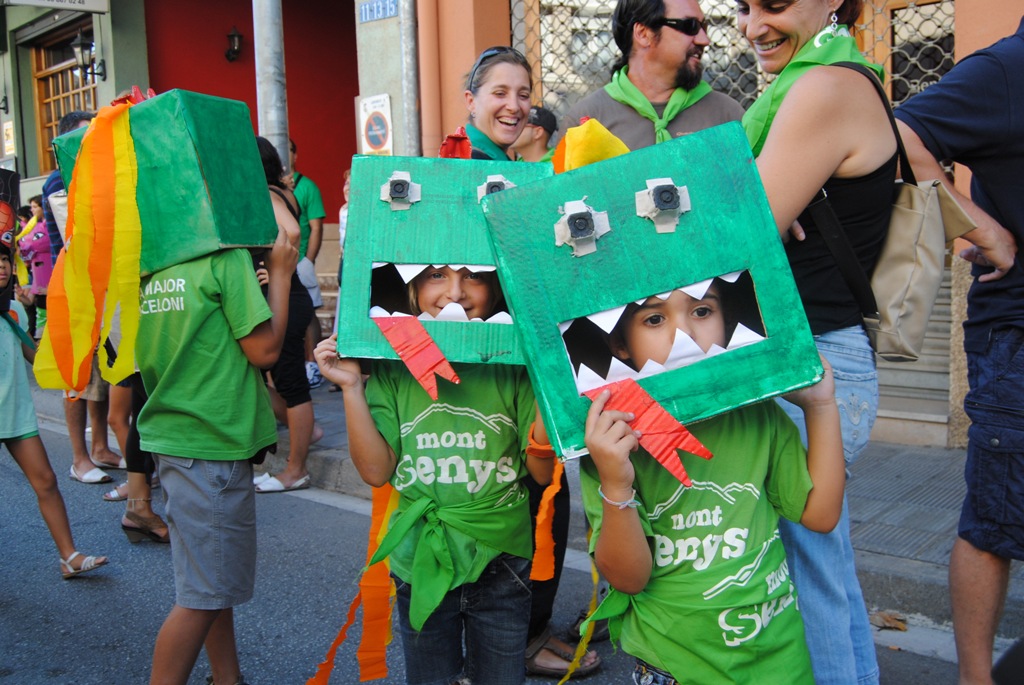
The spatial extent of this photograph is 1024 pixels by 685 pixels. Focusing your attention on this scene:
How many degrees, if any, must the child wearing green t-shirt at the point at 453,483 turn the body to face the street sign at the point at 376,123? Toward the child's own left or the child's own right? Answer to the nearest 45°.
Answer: approximately 180°

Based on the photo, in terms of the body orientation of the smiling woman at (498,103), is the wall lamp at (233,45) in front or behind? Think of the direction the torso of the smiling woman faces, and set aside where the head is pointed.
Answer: behind

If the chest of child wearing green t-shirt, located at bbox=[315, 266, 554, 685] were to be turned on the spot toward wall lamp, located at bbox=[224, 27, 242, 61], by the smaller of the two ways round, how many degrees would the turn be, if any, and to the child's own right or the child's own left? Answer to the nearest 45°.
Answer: approximately 180°

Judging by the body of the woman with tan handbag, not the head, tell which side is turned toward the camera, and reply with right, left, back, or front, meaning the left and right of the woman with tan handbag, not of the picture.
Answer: left

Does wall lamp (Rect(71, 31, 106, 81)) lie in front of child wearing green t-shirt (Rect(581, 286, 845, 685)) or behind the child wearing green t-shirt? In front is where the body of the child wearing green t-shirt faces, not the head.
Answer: behind

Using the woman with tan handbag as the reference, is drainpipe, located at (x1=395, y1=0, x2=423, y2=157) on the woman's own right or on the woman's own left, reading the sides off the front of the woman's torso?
on the woman's own right

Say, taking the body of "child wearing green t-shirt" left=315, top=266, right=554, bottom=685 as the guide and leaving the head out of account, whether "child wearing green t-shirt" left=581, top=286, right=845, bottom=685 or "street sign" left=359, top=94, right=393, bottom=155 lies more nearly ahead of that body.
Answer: the child wearing green t-shirt

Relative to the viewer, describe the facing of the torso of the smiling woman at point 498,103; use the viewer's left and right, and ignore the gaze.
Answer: facing the viewer and to the right of the viewer

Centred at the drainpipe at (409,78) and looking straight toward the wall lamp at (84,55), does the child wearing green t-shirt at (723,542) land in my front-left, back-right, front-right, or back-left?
back-left

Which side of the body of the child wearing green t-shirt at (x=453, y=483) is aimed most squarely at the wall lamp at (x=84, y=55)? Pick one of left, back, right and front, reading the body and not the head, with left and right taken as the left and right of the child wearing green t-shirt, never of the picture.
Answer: back

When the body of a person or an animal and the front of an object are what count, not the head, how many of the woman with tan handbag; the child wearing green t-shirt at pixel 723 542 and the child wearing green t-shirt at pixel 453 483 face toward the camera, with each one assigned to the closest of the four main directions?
2

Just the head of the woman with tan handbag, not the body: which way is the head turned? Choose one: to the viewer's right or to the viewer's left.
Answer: to the viewer's left

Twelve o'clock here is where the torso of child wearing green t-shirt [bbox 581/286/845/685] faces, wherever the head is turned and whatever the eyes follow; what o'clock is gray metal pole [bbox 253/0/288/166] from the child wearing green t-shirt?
The gray metal pole is roughly at 5 o'clock from the child wearing green t-shirt.

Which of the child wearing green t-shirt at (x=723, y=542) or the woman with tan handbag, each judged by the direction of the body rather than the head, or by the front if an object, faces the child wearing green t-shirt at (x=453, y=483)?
the woman with tan handbag
